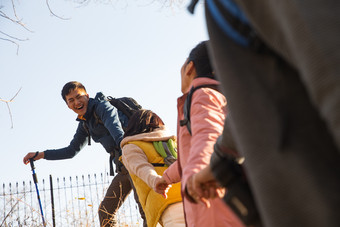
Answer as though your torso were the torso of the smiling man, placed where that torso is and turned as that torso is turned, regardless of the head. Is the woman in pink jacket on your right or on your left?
on your left

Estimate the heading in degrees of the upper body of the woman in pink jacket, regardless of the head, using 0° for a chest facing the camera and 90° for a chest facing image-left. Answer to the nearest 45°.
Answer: approximately 90°
